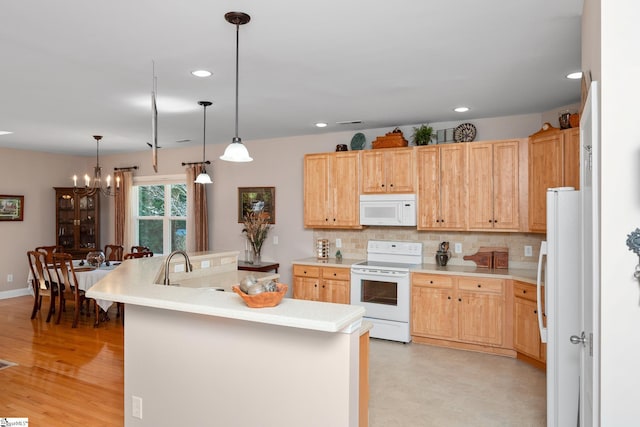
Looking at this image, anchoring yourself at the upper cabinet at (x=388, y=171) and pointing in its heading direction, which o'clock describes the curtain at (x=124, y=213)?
The curtain is roughly at 4 o'clock from the upper cabinet.

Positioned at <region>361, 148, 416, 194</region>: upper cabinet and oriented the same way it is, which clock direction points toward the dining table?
The dining table is roughly at 3 o'clock from the upper cabinet.

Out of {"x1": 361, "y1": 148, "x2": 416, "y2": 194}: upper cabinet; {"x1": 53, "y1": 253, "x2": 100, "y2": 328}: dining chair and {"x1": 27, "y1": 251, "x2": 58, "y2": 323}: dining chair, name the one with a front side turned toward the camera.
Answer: the upper cabinet

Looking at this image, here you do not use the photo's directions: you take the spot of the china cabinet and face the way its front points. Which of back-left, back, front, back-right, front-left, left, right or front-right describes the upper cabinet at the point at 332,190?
front-left

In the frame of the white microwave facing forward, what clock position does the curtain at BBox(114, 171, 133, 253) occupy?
The curtain is roughly at 4 o'clock from the white microwave.

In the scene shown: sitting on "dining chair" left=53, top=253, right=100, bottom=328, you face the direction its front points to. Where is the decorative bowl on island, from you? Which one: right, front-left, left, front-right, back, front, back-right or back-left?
back-right

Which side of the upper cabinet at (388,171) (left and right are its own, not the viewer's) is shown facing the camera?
front

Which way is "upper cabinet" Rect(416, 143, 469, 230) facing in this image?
toward the camera

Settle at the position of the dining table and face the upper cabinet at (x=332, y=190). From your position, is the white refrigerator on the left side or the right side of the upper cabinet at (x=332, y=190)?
right

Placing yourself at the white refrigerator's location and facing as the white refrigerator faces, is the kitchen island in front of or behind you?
in front

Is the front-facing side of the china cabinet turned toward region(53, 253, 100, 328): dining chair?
yes

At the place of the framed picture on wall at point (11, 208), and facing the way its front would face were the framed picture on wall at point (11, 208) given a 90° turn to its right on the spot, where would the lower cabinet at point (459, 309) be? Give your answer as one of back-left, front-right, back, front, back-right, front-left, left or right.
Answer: back-left
